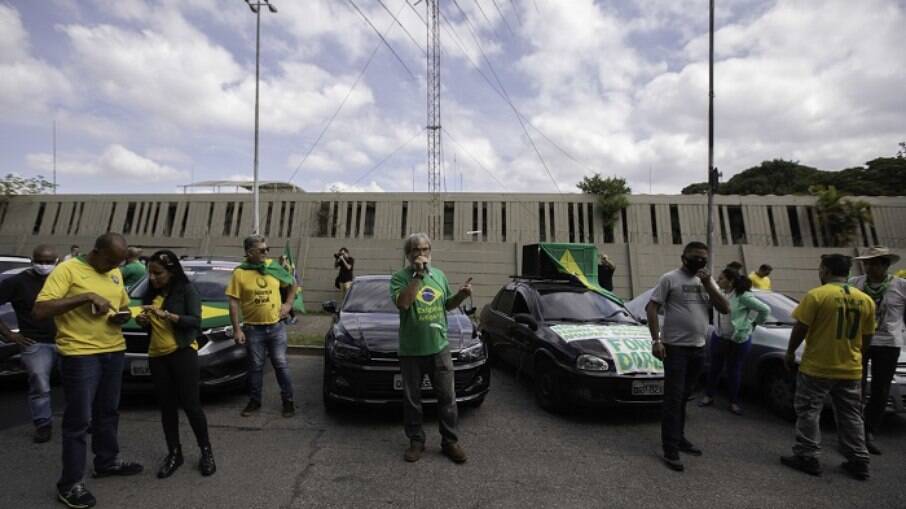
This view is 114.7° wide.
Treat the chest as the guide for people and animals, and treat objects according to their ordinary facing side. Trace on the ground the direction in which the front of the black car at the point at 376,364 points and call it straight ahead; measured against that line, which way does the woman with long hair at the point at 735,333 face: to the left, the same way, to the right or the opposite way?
to the right

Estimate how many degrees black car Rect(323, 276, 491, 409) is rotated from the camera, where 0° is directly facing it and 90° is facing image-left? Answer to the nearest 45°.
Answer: approximately 0°

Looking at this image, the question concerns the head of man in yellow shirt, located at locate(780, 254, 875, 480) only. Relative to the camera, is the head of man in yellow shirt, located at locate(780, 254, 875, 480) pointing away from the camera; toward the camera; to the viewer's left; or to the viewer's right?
away from the camera

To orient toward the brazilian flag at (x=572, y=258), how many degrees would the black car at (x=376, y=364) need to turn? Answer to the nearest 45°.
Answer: approximately 135° to its left

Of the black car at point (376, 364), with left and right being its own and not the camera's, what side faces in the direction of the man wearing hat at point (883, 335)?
left

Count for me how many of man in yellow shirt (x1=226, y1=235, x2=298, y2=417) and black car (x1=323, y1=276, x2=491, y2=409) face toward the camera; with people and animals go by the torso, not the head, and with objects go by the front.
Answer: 2

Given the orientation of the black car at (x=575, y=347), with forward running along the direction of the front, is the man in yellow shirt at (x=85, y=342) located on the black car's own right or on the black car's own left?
on the black car's own right

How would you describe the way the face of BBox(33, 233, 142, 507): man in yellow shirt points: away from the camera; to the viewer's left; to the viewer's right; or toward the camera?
to the viewer's right

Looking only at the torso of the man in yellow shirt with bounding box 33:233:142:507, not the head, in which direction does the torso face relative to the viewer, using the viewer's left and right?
facing the viewer and to the right of the viewer

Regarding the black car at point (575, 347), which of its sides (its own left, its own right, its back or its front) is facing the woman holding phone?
right

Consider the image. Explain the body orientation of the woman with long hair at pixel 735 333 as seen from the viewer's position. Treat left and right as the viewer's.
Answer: facing the viewer and to the left of the viewer

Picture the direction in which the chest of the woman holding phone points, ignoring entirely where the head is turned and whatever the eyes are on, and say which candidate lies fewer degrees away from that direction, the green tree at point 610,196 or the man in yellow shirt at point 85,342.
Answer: the man in yellow shirt
